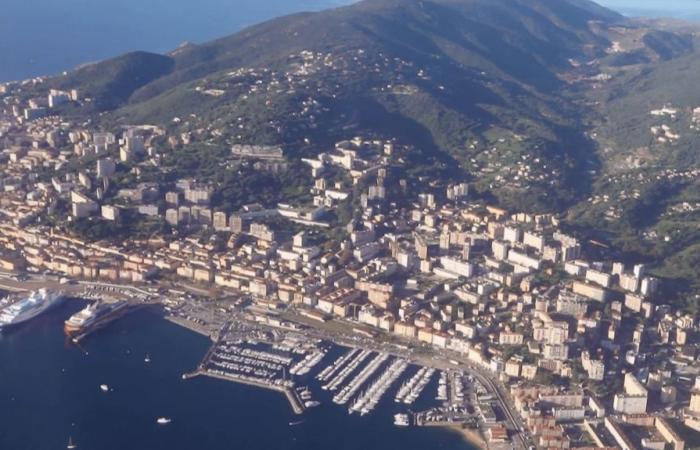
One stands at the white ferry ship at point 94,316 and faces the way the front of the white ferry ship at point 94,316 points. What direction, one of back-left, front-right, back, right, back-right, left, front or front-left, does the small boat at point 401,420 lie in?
left

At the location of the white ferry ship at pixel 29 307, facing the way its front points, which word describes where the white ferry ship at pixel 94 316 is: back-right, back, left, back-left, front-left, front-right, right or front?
right

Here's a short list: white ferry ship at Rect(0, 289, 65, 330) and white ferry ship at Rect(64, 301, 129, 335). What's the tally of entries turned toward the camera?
0

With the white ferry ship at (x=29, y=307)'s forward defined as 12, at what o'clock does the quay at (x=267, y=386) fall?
The quay is roughly at 3 o'clock from the white ferry ship.

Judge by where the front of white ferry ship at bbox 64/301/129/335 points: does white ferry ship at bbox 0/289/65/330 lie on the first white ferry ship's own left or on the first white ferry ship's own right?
on the first white ferry ship's own left

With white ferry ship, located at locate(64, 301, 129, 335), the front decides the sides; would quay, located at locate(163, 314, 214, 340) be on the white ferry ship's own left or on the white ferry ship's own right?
on the white ferry ship's own right

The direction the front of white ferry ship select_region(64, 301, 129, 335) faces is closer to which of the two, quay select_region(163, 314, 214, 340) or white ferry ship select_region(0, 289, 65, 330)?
the quay

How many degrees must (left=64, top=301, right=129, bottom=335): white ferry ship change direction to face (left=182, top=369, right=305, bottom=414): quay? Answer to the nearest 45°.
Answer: approximately 90° to its right

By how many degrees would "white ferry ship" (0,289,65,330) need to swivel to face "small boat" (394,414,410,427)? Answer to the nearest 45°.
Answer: approximately 90° to its right

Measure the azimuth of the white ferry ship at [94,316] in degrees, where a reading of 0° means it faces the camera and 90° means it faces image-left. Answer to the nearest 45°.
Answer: approximately 45°

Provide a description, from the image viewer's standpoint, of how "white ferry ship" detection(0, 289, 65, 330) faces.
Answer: facing away from the viewer and to the right of the viewer
